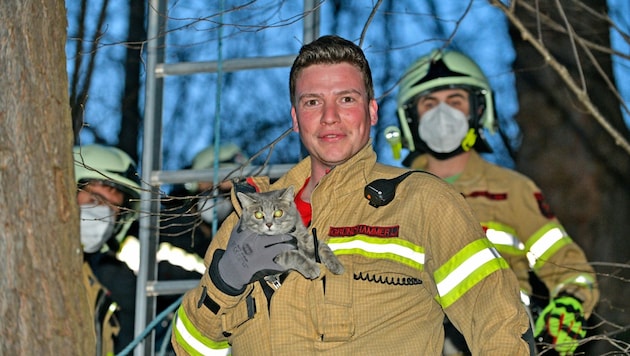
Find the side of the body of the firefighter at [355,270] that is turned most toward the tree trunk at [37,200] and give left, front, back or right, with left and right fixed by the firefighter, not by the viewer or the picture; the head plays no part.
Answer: right

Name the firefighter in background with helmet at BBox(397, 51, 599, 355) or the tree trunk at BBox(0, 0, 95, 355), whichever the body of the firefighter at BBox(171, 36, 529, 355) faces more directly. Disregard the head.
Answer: the tree trunk

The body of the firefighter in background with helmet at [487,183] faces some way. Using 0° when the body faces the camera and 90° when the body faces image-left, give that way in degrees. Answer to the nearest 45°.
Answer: approximately 0°

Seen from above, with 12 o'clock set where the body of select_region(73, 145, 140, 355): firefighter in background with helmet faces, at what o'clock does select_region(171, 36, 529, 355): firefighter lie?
The firefighter is roughly at 10 o'clock from the firefighter in background with helmet.

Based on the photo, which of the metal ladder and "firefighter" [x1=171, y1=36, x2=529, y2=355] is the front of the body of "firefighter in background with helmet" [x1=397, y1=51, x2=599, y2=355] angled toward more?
the firefighter

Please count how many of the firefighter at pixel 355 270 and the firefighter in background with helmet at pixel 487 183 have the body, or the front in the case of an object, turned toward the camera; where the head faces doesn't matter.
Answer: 2

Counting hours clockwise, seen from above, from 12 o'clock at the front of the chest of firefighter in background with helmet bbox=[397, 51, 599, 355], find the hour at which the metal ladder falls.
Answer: The metal ladder is roughly at 2 o'clock from the firefighter in background with helmet.
